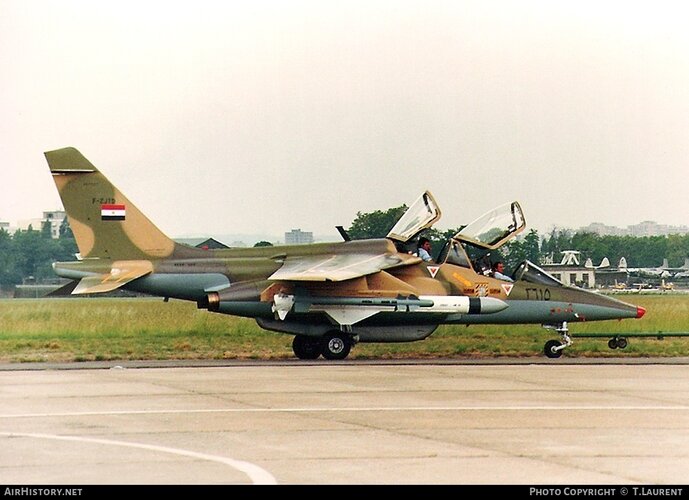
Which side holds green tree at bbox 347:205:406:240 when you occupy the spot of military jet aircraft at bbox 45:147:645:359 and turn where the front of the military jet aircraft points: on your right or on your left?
on your left

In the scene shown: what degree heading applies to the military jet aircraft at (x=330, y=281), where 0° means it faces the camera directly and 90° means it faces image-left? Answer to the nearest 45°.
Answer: approximately 270°

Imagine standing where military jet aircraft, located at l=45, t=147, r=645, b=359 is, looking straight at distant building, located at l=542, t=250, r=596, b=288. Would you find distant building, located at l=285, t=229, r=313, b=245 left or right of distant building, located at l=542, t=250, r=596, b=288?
left

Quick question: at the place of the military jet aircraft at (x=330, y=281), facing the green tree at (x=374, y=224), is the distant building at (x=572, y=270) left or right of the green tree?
right

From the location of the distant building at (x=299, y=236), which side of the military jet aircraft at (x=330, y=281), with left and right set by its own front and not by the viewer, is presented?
left

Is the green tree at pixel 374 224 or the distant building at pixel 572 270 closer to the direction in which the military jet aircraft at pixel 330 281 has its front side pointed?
the distant building

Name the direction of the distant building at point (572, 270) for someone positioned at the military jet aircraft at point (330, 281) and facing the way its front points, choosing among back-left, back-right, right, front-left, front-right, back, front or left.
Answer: front-left
